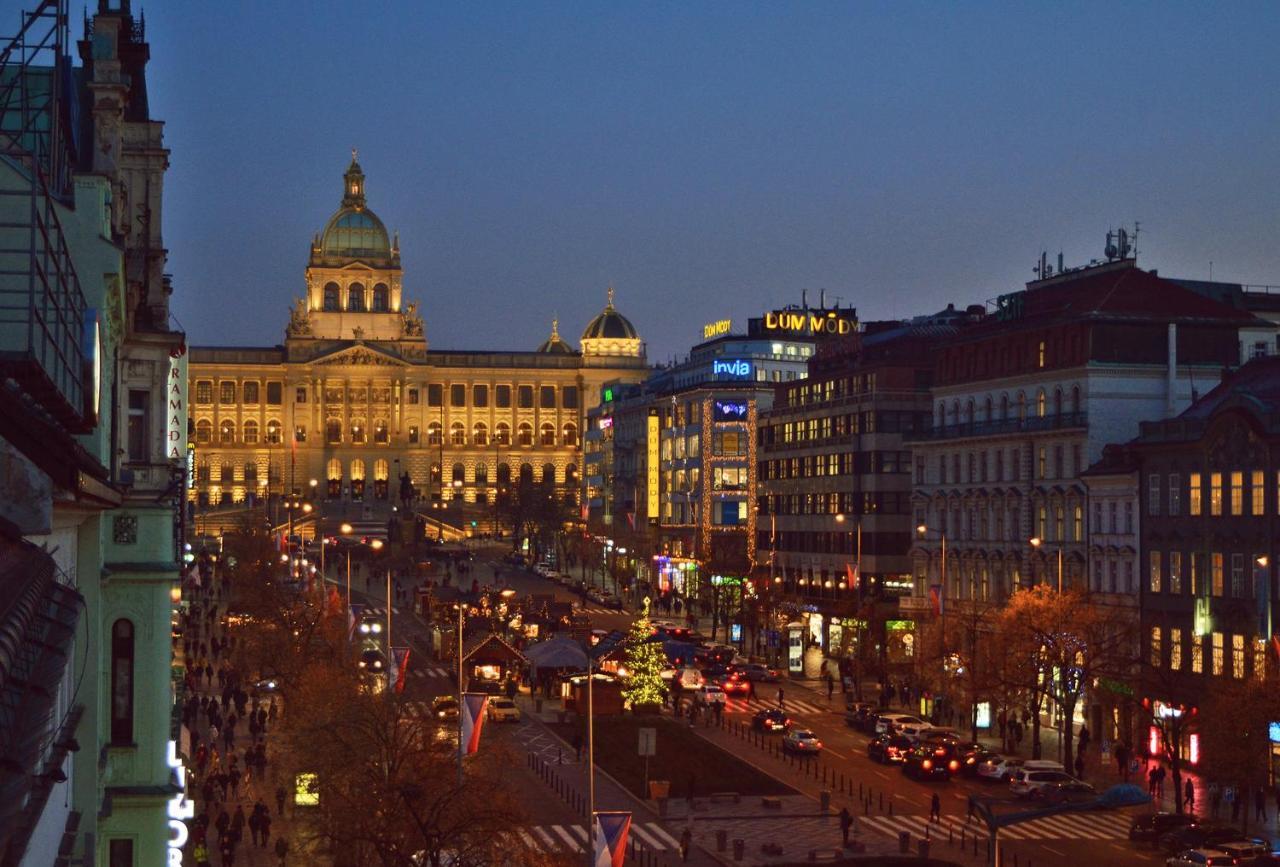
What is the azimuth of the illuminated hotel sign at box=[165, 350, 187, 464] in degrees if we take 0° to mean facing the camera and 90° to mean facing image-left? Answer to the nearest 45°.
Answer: approximately 0°

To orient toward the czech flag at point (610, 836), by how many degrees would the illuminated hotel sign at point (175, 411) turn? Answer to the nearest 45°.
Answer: approximately 45° to its left

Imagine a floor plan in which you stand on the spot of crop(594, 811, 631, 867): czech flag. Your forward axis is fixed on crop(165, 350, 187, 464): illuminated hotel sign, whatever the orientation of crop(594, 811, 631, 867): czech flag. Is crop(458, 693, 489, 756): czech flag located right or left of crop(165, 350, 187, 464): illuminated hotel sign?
right
